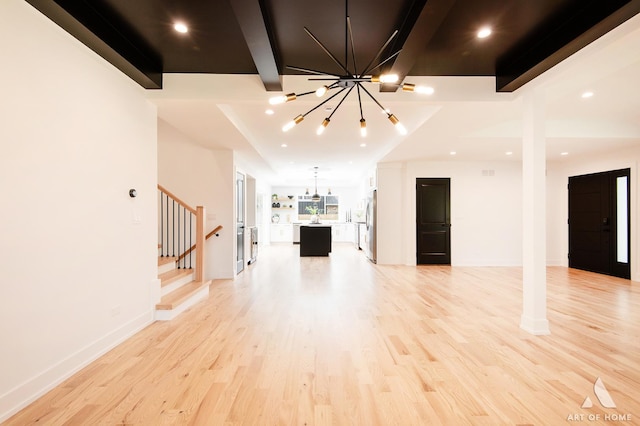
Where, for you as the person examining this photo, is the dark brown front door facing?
facing the viewer and to the left of the viewer

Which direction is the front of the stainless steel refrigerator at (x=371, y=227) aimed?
to the viewer's left

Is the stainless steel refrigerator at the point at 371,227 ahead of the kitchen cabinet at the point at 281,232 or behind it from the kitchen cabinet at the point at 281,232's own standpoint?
ahead

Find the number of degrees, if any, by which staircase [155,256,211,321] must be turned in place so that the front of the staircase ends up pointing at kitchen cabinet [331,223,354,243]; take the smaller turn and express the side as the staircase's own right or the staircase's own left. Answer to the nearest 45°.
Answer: approximately 90° to the staircase's own left

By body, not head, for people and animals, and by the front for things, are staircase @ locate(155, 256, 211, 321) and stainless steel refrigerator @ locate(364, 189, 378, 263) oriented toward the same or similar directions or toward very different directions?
very different directions

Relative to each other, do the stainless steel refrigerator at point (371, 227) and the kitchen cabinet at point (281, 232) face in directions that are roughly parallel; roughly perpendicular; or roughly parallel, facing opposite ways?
roughly perpendicular

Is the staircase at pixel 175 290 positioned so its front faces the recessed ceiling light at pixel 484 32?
yes

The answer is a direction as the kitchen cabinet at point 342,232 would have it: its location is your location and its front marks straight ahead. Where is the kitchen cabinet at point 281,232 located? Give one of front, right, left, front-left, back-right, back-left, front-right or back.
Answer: right

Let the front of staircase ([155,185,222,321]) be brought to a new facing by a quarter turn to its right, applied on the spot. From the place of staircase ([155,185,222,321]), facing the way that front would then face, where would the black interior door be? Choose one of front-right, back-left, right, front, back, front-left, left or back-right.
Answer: back-left

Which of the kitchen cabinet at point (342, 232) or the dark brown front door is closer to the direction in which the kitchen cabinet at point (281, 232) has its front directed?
the dark brown front door

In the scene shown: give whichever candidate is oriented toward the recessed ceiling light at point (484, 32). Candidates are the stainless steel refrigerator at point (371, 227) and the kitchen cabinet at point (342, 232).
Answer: the kitchen cabinet

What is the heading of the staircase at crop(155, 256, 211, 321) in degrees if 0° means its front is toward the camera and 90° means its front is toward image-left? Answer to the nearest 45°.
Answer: approximately 315°
